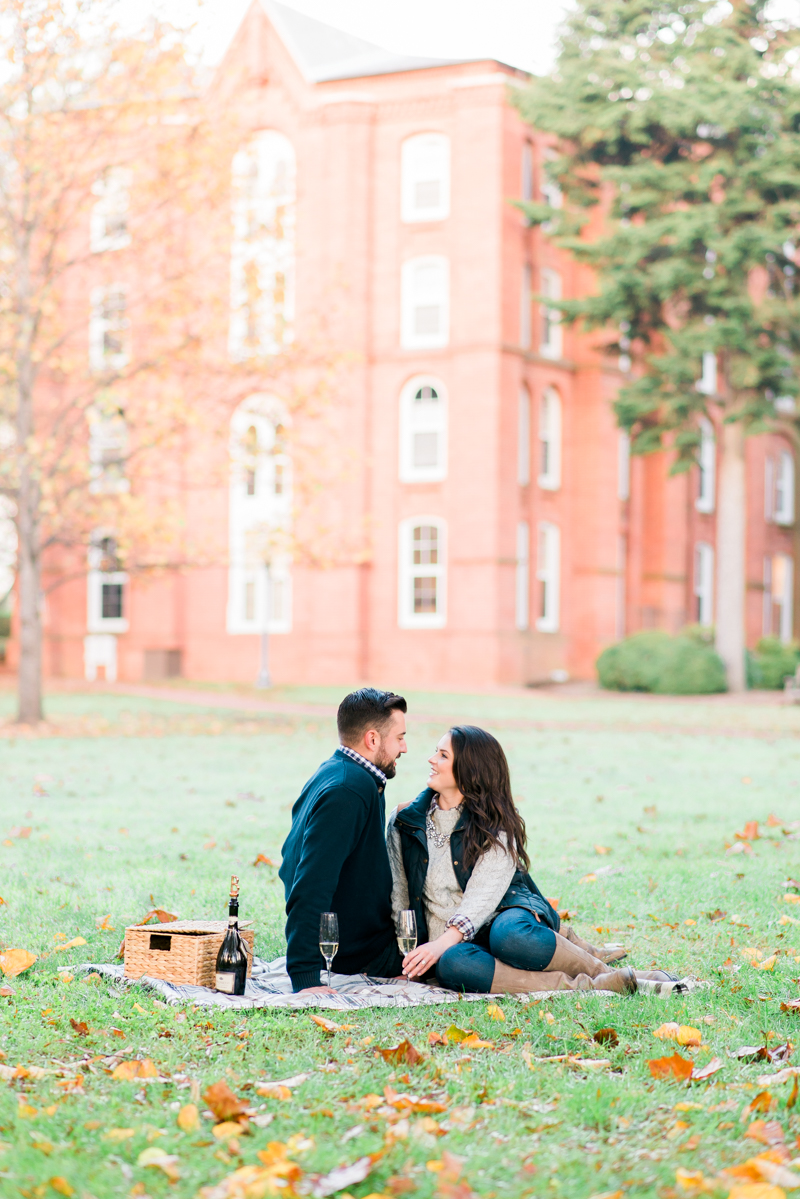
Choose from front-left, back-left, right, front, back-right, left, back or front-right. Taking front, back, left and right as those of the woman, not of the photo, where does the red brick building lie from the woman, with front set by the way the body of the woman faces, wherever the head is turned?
back-right

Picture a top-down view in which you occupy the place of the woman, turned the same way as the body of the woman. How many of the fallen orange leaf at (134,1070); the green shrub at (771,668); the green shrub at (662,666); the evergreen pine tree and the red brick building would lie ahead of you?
1

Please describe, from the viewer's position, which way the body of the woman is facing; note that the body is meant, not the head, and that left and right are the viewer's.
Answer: facing the viewer and to the left of the viewer

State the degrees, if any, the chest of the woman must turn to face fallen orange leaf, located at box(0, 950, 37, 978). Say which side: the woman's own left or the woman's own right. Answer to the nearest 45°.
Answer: approximately 45° to the woman's own right

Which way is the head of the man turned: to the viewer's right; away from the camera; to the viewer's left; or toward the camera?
to the viewer's right

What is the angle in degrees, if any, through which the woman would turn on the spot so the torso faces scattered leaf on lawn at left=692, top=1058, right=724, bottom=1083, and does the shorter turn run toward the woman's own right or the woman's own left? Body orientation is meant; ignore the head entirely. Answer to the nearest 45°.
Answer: approximately 90° to the woman's own left

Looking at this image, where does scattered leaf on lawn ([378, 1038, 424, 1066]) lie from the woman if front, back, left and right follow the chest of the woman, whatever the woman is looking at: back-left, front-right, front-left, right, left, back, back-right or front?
front-left

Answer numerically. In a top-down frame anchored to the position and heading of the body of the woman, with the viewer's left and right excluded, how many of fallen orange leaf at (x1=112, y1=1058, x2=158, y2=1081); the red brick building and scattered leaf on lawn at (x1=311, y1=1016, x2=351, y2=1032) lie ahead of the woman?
2

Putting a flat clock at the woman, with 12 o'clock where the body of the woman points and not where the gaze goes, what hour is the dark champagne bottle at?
The dark champagne bottle is roughly at 1 o'clock from the woman.

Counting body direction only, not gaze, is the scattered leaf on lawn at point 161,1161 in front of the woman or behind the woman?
in front

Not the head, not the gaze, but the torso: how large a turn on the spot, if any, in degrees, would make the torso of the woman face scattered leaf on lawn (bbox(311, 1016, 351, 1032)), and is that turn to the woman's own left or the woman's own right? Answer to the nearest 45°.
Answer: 0° — they already face it

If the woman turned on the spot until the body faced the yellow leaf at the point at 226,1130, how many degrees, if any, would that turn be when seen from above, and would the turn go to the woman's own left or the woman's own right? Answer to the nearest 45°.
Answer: approximately 45° to the woman's own left

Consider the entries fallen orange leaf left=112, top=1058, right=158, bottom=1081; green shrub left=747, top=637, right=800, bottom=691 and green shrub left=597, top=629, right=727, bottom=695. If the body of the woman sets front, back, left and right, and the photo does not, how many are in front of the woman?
1

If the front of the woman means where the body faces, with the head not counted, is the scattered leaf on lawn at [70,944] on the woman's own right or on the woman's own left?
on the woman's own right

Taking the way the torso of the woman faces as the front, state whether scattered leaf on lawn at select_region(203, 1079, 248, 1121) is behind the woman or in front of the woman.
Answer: in front

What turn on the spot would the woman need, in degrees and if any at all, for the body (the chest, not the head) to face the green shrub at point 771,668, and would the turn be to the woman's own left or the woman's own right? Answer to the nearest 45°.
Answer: approximately 135° to the woman's own right

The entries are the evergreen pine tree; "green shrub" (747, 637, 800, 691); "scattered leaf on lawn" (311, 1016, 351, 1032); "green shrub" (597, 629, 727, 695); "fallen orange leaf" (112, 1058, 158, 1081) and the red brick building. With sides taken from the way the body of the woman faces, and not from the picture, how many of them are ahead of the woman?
2
